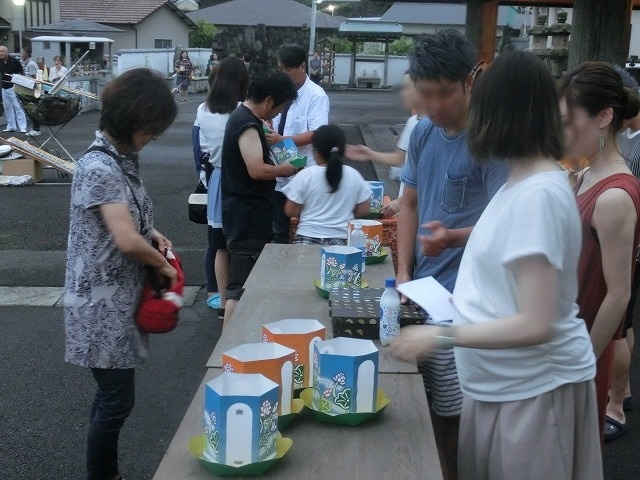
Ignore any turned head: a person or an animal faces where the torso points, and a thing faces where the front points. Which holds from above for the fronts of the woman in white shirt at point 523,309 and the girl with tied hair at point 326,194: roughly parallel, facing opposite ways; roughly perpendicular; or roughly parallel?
roughly perpendicular

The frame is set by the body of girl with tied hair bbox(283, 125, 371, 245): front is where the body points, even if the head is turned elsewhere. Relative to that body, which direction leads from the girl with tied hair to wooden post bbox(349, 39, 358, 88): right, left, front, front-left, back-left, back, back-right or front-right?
front

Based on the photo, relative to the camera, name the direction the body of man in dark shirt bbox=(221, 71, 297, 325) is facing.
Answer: to the viewer's right

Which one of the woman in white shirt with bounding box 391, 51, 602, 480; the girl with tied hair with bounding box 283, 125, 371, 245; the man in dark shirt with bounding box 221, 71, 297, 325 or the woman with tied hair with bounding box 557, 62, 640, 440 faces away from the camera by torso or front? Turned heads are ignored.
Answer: the girl with tied hair with bounding box 283, 125, 371, 245

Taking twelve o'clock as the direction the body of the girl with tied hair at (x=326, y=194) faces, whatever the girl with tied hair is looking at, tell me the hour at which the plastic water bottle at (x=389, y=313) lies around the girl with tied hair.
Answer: The plastic water bottle is roughly at 6 o'clock from the girl with tied hair.

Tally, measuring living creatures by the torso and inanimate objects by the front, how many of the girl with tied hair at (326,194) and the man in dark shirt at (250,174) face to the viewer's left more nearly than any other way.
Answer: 0

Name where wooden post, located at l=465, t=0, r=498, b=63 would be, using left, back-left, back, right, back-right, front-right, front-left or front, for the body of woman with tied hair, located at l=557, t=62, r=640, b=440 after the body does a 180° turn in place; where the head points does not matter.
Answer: left

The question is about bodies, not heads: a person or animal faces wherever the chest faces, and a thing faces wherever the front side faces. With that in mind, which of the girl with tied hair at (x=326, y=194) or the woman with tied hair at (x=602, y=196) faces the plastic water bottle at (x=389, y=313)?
the woman with tied hair at (x=602, y=196)

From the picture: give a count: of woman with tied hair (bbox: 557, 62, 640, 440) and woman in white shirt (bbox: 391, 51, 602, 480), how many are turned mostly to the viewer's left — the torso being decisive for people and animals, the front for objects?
2

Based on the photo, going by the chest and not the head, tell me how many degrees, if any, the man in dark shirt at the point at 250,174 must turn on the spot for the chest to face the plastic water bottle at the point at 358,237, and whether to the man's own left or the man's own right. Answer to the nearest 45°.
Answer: approximately 45° to the man's own right

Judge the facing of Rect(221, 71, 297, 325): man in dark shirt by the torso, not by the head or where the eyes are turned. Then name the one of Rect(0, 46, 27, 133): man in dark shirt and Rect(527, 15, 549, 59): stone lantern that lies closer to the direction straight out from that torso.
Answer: the stone lantern

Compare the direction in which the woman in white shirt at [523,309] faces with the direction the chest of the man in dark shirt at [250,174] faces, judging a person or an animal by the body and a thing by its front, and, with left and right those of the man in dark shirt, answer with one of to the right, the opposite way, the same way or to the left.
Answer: the opposite way

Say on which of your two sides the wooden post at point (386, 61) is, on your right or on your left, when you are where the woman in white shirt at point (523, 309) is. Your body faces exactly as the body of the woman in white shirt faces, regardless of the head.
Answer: on your right

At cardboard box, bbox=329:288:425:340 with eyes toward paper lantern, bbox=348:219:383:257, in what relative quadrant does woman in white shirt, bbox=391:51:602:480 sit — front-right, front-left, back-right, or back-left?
back-right

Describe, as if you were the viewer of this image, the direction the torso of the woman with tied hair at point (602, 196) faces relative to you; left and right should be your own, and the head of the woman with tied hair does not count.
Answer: facing to the left of the viewer

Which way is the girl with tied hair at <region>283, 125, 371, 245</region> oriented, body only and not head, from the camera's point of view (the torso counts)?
away from the camera

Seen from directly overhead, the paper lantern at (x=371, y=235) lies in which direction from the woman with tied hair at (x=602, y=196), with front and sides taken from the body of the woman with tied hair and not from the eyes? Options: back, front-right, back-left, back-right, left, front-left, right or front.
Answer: front-right

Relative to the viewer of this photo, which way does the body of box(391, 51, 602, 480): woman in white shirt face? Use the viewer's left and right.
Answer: facing to the left of the viewer

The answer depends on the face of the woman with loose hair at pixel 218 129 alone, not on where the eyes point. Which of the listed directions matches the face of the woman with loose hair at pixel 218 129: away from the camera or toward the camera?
away from the camera

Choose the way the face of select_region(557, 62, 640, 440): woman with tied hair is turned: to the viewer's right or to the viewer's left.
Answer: to the viewer's left
